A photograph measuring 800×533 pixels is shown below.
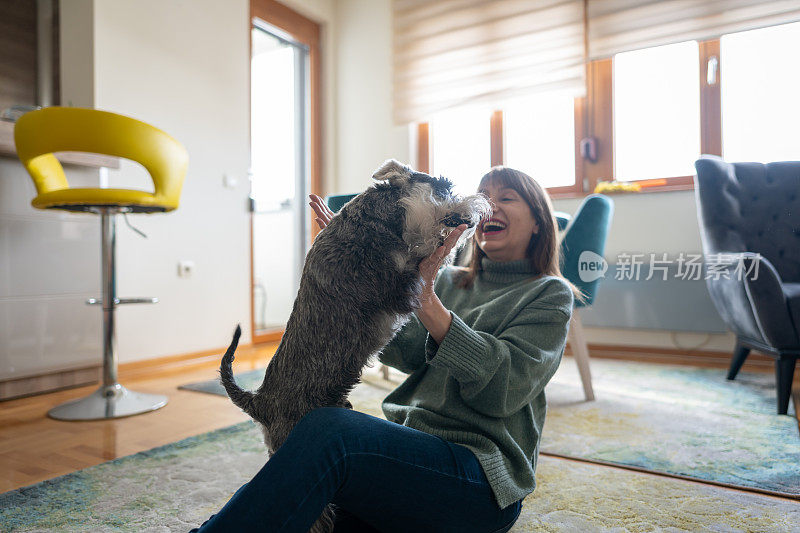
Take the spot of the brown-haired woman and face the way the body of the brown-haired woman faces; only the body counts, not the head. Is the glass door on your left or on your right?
on your right

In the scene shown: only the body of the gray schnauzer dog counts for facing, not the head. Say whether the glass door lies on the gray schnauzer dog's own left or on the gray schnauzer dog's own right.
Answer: on the gray schnauzer dog's own left

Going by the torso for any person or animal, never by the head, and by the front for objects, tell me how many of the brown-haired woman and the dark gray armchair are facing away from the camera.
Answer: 0

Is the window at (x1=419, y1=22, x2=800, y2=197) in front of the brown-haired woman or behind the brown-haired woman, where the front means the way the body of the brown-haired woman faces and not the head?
behind

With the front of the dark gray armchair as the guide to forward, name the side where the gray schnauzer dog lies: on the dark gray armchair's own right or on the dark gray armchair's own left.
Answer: on the dark gray armchair's own right

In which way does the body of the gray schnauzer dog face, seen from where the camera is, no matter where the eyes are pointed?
to the viewer's right

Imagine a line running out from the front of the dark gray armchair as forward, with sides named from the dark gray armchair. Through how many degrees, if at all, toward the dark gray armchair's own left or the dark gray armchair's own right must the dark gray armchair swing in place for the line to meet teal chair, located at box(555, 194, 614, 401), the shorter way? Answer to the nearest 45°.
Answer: approximately 90° to the dark gray armchair's own right
